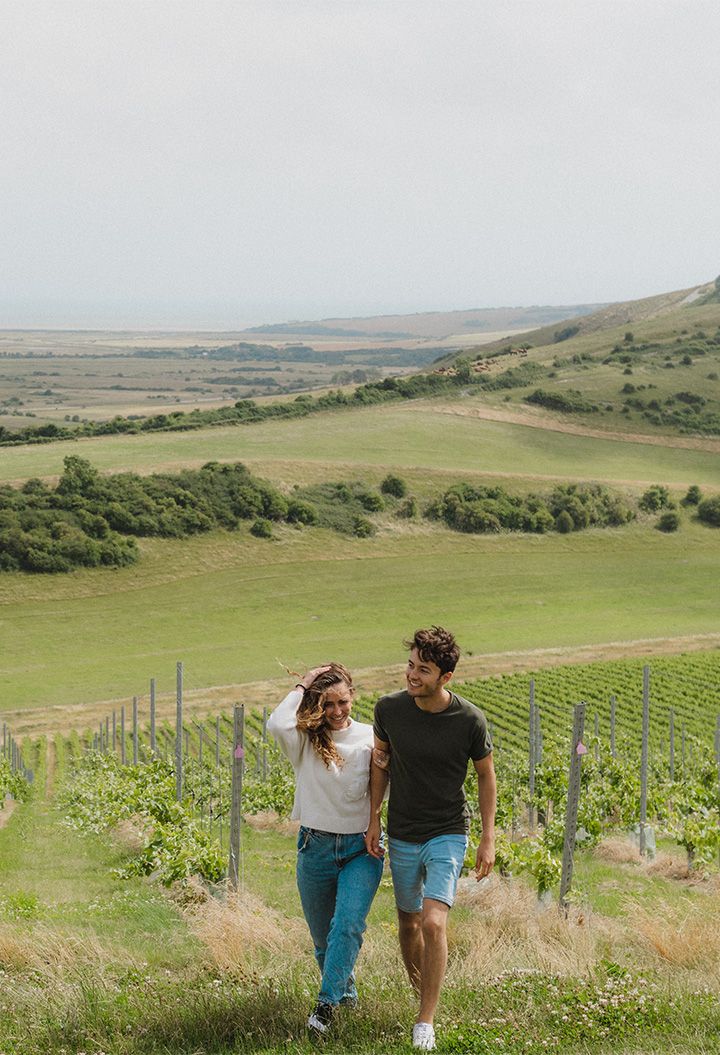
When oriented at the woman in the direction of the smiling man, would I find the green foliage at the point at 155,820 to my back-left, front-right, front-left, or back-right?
back-left

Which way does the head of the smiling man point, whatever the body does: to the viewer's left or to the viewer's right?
to the viewer's left

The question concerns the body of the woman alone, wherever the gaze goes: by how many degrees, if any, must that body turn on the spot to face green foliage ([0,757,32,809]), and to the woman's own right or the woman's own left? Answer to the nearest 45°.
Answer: approximately 180°

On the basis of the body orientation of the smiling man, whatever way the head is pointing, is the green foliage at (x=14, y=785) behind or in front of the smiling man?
behind

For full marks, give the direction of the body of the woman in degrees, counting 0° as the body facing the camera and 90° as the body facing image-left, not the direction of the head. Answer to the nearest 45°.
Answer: approximately 0°

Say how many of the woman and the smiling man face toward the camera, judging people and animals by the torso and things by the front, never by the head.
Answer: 2

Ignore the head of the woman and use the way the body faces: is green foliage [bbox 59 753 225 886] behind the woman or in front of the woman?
behind
